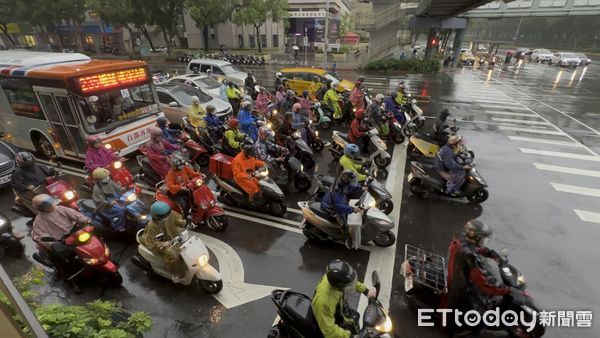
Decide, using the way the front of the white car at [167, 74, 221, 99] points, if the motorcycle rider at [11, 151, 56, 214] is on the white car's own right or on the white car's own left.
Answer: on the white car's own right

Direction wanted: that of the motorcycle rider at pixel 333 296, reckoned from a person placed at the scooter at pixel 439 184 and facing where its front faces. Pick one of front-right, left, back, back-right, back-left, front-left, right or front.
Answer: right

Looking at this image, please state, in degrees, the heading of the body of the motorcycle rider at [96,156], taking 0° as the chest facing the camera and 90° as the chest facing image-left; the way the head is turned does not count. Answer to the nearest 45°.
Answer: approximately 315°

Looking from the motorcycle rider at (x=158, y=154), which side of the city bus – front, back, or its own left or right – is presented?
front

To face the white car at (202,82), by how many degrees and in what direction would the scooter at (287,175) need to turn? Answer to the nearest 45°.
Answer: approximately 180°

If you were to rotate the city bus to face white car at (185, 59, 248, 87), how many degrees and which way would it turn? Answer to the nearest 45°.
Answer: approximately 90° to its left

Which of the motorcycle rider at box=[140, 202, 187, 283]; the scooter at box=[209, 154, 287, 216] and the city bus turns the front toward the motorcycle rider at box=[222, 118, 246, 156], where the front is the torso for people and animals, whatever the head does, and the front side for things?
the city bus
